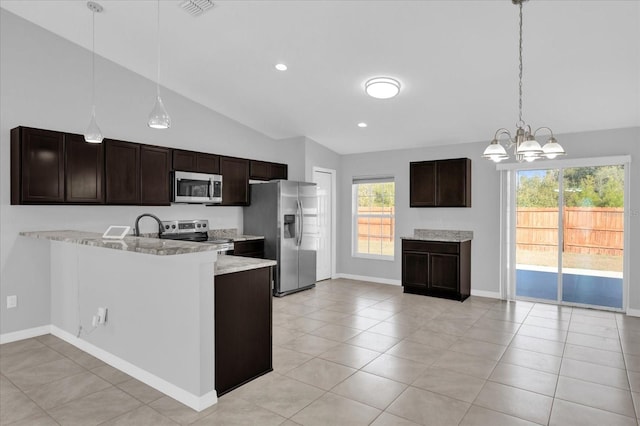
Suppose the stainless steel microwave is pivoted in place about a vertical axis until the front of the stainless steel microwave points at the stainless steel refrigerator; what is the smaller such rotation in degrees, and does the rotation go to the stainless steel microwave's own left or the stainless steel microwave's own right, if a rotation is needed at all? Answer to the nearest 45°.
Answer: approximately 45° to the stainless steel microwave's own left

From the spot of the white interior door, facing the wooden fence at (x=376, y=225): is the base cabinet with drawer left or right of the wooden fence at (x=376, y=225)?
right

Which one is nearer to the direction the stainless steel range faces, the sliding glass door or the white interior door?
the sliding glass door

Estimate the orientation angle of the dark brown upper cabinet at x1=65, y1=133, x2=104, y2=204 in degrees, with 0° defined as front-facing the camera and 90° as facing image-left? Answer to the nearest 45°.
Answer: approximately 0°
